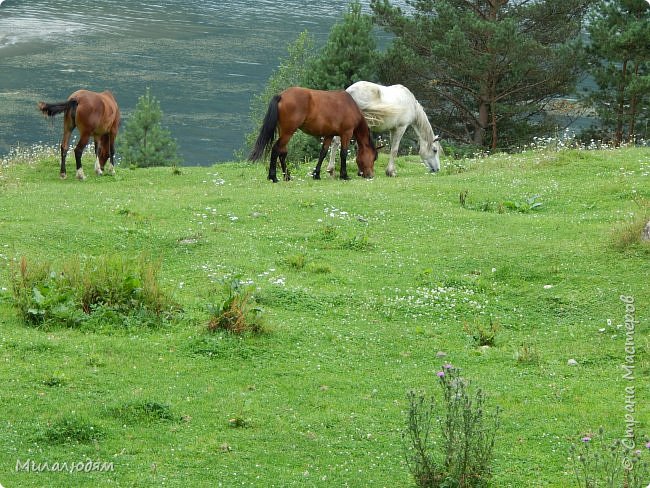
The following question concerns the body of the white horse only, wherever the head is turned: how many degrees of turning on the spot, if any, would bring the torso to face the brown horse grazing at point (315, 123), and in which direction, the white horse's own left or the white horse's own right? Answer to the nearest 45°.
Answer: approximately 135° to the white horse's own right

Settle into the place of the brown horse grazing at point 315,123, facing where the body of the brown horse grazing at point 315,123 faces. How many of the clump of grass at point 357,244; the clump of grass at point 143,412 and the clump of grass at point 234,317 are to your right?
3

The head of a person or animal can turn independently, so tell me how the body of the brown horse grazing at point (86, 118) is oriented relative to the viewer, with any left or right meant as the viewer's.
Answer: facing away from the viewer and to the right of the viewer

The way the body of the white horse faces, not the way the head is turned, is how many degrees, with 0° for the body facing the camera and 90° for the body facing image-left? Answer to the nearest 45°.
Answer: approximately 270°

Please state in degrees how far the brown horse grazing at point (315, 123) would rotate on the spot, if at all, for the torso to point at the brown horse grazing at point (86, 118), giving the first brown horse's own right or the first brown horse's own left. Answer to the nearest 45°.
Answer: approximately 180°

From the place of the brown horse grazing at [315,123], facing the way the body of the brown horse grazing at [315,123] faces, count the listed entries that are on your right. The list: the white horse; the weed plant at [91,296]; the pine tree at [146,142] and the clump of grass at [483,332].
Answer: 2

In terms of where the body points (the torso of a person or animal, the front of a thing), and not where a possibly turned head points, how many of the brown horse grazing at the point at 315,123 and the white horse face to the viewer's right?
2

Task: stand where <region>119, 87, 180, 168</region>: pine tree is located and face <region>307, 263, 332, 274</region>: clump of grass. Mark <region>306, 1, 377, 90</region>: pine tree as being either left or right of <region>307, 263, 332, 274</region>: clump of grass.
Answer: left

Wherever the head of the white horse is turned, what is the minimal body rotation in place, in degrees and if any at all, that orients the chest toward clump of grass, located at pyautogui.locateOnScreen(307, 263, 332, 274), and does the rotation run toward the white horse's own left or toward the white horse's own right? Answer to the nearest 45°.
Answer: approximately 90° to the white horse's own right

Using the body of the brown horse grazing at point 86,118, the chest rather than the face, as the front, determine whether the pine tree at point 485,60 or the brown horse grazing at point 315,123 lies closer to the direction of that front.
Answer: the pine tree

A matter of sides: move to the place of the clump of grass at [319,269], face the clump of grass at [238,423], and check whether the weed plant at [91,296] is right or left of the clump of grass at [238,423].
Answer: right

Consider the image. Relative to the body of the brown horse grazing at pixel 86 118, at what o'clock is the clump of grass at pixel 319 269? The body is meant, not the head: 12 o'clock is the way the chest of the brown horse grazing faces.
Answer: The clump of grass is roughly at 4 o'clock from the brown horse grazing.

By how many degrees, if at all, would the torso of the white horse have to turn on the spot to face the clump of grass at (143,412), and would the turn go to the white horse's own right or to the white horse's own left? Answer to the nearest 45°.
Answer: approximately 90° to the white horse's own right

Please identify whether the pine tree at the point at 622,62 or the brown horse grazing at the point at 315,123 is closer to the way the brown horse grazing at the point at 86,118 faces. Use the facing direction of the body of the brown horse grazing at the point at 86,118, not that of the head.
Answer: the pine tree

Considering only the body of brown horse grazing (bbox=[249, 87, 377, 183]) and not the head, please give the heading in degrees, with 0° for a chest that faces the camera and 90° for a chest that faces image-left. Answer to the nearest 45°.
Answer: approximately 270°
